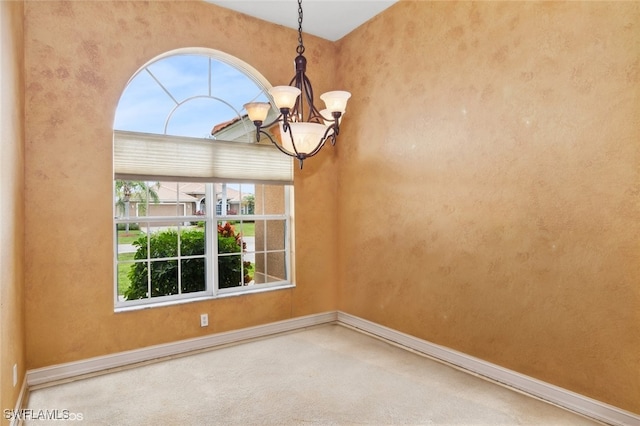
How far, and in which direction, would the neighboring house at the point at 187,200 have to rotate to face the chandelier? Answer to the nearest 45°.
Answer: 0° — it already faces it

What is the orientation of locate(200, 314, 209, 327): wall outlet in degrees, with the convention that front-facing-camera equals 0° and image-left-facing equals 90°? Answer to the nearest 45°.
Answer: approximately 0°

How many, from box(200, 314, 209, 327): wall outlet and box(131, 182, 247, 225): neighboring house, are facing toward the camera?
2
